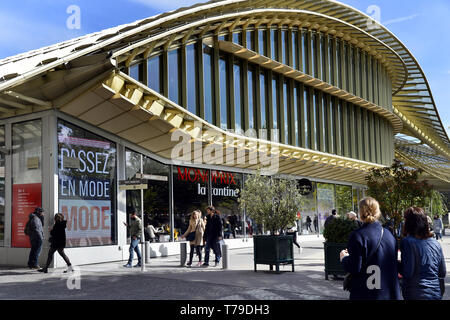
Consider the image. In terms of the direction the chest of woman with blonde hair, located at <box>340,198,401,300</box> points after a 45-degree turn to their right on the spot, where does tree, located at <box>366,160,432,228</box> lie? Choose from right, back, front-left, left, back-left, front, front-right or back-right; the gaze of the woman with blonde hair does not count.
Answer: front-left

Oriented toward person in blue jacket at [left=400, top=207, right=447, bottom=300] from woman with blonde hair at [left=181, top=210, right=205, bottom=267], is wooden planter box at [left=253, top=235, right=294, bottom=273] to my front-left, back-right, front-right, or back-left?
front-left

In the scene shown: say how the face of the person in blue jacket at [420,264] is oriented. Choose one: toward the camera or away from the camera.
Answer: away from the camera

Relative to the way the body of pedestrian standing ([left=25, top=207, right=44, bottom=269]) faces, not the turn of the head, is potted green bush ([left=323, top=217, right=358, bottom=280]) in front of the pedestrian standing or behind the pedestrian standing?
in front

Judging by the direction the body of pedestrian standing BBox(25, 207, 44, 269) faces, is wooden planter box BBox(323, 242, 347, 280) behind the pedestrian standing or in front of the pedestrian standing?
in front

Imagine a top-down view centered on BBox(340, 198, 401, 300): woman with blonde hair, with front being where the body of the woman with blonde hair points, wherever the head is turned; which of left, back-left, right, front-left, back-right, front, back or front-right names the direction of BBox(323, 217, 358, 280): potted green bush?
front

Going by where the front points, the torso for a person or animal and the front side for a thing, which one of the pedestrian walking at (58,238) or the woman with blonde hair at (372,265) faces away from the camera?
the woman with blonde hair

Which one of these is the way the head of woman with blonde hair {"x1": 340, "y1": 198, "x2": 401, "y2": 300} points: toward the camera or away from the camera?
away from the camera

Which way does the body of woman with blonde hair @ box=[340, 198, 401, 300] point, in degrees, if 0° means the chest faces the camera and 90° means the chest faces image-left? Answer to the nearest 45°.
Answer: approximately 180°

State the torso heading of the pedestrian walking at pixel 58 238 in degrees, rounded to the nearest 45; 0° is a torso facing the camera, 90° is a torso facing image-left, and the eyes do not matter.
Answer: approximately 90°

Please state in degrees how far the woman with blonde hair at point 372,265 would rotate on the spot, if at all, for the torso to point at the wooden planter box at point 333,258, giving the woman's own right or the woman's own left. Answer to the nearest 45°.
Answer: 0° — they already face it

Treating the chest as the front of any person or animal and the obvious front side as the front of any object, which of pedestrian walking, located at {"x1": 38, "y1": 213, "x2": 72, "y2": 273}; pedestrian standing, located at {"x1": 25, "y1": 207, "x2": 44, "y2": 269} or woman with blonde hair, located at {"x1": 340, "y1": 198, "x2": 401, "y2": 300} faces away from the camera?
the woman with blonde hair
